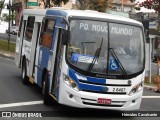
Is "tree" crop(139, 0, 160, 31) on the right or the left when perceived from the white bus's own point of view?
on its left

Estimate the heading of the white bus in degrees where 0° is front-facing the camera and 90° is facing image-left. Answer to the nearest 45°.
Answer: approximately 315°
